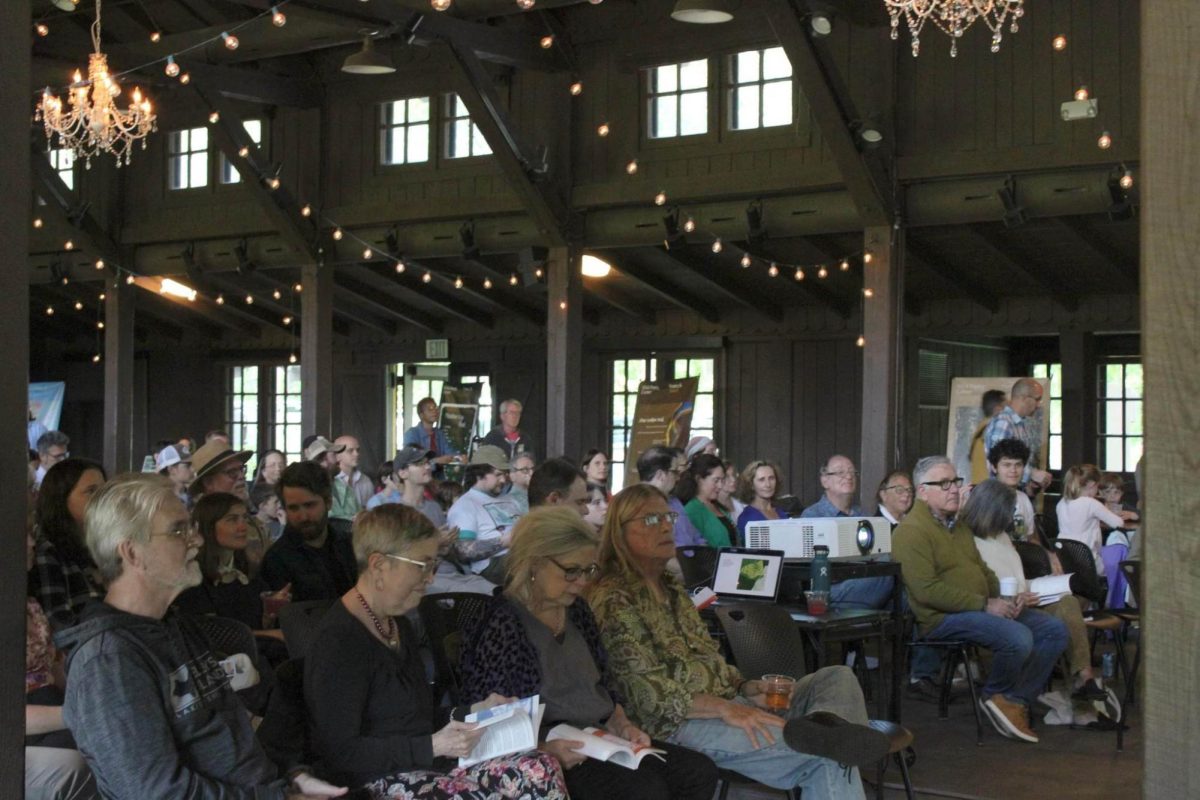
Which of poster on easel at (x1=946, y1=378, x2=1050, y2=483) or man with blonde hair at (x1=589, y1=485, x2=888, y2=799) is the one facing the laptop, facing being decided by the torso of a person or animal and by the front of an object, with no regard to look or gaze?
the poster on easel

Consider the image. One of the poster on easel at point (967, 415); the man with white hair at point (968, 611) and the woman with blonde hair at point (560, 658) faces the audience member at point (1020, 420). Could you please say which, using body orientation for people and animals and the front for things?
the poster on easel

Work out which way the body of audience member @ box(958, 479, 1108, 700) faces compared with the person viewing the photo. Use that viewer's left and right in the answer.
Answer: facing to the right of the viewer

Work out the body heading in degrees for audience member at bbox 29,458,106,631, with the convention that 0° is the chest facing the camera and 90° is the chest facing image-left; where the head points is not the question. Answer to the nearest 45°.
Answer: approximately 270°

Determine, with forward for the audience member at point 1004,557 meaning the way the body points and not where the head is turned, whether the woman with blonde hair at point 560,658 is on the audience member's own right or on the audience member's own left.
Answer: on the audience member's own right

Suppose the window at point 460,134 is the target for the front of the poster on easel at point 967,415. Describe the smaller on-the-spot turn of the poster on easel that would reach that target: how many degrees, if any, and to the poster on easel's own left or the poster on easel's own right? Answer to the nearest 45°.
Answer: approximately 90° to the poster on easel's own right

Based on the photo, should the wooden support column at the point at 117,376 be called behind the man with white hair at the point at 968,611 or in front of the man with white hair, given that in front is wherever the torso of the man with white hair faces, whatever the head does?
behind

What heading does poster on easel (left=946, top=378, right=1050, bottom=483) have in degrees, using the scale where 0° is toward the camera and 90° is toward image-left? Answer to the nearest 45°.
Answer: approximately 0°

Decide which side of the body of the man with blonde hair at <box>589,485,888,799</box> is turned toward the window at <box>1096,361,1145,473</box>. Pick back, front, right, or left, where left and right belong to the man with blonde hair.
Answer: left

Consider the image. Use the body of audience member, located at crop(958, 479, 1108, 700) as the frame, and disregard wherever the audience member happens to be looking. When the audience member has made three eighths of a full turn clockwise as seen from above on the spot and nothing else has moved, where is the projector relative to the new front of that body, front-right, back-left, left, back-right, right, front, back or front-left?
front
